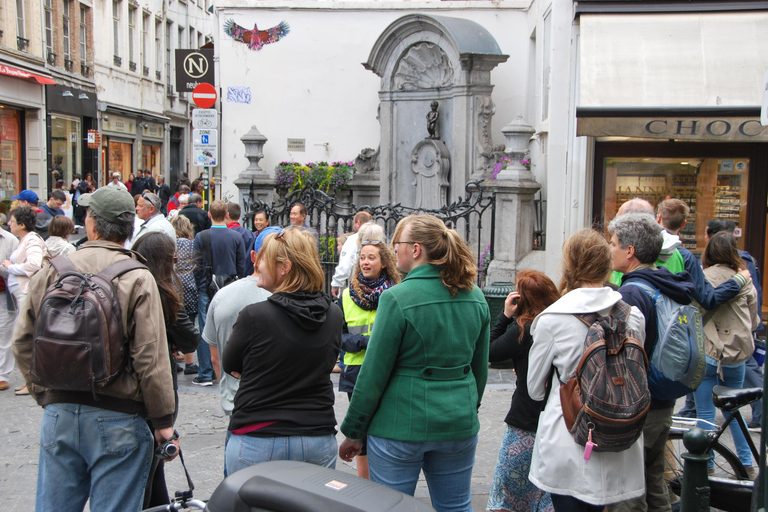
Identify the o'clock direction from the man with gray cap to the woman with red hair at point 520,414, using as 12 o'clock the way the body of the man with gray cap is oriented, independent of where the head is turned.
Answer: The woman with red hair is roughly at 3 o'clock from the man with gray cap.

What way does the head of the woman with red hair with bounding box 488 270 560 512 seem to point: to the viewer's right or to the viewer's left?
to the viewer's left

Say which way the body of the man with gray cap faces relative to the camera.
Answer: away from the camera

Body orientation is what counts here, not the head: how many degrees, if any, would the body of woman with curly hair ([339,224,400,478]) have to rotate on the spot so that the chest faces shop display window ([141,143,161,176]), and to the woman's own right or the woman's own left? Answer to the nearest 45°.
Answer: approximately 135° to the woman's own right

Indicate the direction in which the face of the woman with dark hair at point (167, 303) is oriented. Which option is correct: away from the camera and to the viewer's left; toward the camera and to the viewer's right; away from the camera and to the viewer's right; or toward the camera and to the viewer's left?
away from the camera and to the viewer's right

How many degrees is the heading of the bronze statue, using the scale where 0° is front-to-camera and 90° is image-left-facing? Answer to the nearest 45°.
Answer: approximately 45°

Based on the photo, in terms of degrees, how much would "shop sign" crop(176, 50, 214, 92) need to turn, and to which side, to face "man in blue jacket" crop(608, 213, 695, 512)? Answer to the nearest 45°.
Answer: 0° — it already faces them

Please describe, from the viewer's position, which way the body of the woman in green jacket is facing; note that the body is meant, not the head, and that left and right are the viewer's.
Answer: facing away from the viewer and to the left of the viewer
